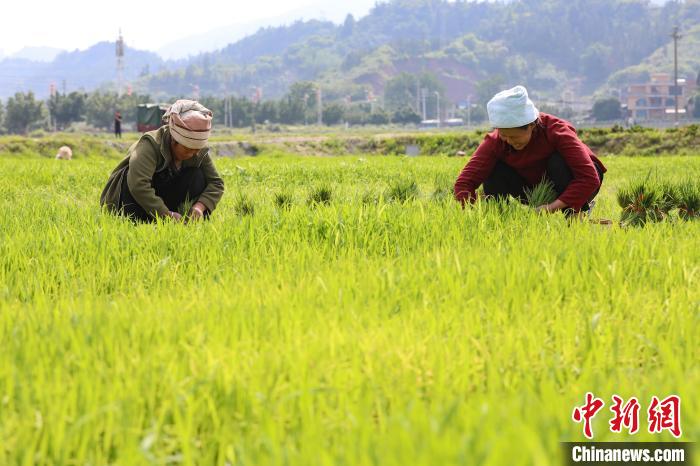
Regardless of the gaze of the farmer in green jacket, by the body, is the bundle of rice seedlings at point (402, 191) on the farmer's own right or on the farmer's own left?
on the farmer's own left

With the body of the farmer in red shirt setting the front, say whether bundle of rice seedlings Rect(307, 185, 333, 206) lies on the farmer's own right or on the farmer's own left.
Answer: on the farmer's own right

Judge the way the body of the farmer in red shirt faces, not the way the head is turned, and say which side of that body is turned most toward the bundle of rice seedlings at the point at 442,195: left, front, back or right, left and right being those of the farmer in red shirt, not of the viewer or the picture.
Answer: right

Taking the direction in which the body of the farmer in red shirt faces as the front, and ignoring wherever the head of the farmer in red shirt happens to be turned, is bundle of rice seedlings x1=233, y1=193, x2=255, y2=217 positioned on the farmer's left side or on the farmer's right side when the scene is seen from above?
on the farmer's right side
